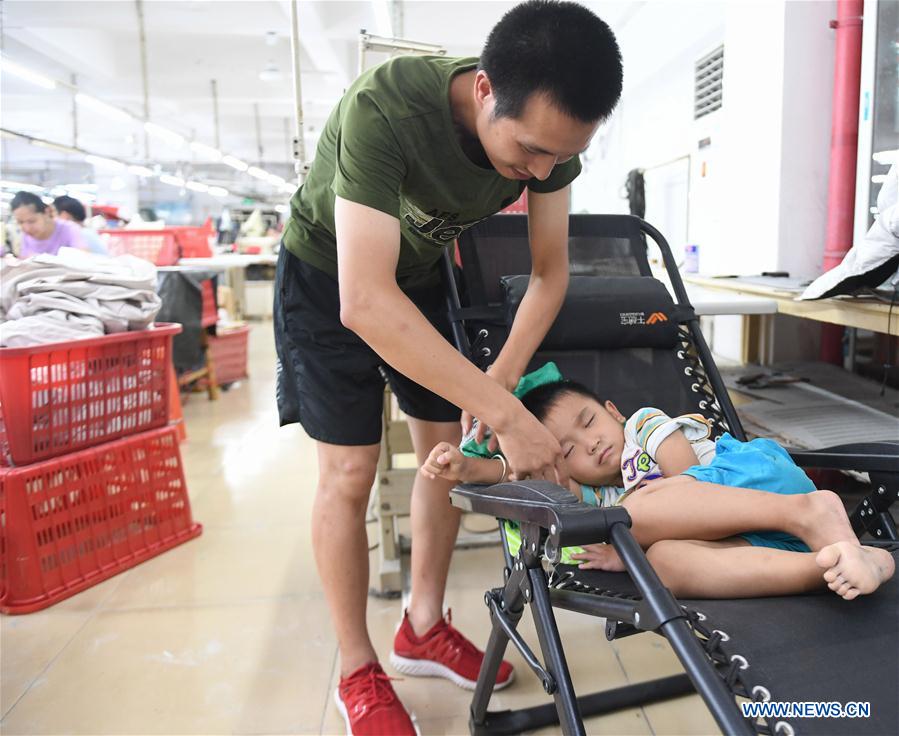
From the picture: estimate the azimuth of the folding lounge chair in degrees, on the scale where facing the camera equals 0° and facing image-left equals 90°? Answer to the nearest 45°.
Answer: approximately 315°

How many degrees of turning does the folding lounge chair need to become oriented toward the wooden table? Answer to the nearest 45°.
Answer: approximately 135° to its left

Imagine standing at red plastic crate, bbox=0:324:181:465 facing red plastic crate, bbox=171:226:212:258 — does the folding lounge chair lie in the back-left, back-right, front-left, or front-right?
back-right

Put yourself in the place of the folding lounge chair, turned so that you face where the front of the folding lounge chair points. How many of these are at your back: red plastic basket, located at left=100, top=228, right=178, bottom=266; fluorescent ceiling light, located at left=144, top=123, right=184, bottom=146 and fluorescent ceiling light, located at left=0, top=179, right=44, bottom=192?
3

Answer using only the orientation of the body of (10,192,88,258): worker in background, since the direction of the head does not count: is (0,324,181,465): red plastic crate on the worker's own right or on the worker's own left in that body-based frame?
on the worker's own left

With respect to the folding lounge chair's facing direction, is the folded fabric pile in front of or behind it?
behind

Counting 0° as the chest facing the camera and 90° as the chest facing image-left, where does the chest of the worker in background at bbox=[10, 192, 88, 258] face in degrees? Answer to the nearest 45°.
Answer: approximately 45°

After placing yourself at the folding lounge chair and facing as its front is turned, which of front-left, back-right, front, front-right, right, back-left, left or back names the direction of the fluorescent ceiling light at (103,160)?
back

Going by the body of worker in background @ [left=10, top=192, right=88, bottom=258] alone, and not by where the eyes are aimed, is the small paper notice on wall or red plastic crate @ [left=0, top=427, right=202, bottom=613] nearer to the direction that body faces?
the red plastic crate

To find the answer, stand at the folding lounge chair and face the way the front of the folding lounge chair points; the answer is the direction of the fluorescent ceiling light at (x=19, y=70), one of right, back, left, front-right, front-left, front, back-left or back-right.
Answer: back

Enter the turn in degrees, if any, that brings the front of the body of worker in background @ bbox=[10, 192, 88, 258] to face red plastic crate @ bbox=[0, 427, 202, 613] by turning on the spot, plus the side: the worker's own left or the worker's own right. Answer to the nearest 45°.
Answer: approximately 45° to the worker's own left
